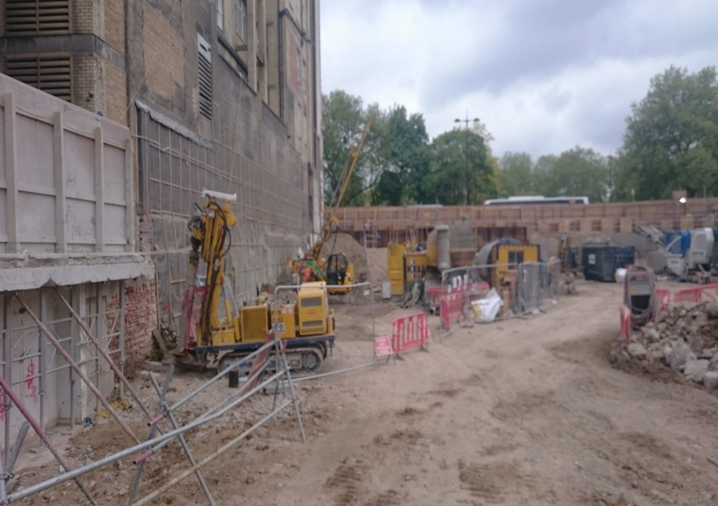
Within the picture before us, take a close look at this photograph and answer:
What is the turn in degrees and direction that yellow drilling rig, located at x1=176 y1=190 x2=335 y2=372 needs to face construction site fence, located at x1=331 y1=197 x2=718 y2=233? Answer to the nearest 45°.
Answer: approximately 135° to its right

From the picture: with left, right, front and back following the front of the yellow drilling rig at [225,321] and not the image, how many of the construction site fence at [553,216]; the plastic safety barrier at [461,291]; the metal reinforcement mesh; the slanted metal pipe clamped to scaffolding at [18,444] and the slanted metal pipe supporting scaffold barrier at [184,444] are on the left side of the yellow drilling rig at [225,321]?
2

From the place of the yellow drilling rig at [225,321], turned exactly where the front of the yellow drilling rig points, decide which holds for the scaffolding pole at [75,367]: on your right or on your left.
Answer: on your left

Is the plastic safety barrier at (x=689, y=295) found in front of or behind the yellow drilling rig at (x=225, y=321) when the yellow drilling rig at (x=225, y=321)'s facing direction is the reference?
behind

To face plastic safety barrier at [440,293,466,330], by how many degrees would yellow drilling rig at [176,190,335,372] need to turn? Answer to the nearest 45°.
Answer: approximately 135° to its right

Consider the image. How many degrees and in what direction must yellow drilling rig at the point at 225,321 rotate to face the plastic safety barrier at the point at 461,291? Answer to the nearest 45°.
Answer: approximately 135° to its right

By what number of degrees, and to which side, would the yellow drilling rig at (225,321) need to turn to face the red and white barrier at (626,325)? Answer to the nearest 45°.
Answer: approximately 180°

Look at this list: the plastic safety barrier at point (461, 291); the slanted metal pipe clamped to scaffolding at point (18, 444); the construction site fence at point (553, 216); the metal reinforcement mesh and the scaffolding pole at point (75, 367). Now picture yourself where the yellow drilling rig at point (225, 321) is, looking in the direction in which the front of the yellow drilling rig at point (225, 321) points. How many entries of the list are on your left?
2

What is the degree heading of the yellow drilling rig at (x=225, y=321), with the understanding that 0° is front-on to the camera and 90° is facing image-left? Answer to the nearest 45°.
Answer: approximately 90°

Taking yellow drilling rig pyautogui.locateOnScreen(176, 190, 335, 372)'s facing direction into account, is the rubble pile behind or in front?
behind

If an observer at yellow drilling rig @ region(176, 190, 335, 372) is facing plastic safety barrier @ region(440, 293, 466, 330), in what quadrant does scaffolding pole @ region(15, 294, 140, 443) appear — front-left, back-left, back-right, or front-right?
back-right

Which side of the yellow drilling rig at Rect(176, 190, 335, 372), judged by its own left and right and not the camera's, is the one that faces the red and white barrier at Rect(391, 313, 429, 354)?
back

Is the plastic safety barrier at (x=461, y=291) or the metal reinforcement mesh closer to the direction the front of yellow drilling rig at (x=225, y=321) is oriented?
the metal reinforcement mesh
